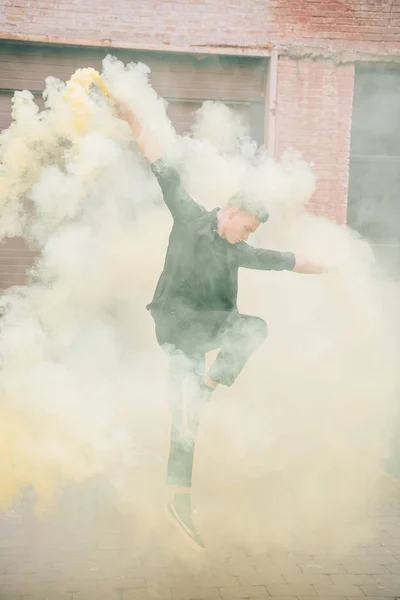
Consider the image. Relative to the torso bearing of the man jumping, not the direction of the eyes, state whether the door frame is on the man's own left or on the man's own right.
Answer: on the man's own left

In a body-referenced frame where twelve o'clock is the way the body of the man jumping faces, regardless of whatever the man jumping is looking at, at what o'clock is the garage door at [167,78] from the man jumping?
The garage door is roughly at 7 o'clock from the man jumping.

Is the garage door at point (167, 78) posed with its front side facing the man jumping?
yes

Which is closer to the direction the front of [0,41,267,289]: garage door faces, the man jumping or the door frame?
the man jumping

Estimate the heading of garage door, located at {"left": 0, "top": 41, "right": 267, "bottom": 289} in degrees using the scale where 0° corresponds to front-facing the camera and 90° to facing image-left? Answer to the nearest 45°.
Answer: approximately 0°

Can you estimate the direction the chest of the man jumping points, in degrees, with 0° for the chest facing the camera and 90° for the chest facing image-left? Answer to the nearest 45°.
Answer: approximately 315°

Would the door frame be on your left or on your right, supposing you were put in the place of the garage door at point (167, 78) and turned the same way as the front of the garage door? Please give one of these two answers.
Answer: on your left
